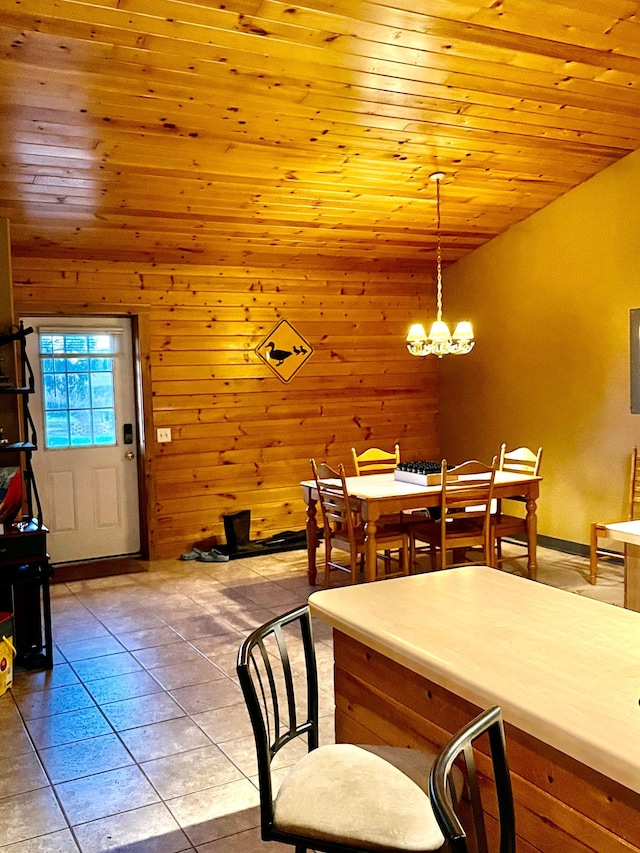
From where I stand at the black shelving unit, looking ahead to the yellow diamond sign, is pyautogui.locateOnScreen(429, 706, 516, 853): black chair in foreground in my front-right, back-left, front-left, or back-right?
back-right

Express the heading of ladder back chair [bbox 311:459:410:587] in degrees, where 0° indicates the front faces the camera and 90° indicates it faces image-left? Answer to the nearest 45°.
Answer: approximately 225°

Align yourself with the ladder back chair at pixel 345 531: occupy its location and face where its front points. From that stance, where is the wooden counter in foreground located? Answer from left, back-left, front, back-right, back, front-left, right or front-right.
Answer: back-right

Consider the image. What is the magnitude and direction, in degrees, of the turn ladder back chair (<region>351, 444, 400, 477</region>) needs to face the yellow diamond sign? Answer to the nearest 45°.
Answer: approximately 135° to its right

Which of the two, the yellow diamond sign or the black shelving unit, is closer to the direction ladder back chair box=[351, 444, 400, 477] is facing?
the black shelving unit

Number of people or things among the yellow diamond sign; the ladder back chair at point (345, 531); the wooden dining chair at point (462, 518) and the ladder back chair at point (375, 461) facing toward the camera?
2

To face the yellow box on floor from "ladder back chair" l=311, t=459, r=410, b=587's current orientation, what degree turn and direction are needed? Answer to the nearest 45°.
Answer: approximately 180°

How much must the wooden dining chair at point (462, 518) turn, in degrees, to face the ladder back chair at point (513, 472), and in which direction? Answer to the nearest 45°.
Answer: approximately 90° to its right

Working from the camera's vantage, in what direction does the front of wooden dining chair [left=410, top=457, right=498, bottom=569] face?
facing away from the viewer and to the left of the viewer

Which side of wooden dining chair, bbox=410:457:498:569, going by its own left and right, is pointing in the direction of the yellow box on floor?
left
